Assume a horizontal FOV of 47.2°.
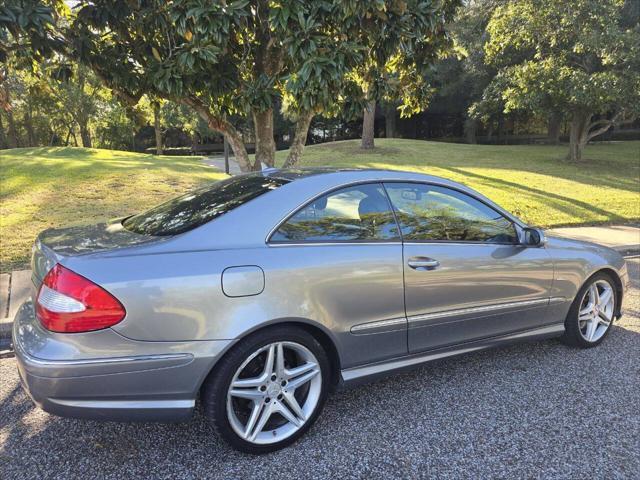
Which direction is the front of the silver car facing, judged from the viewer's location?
facing away from the viewer and to the right of the viewer

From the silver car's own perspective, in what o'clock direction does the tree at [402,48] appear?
The tree is roughly at 11 o'clock from the silver car.

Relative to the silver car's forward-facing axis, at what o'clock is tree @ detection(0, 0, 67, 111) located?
The tree is roughly at 9 o'clock from the silver car.

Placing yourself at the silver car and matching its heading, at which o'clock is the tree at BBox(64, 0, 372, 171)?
The tree is roughly at 10 o'clock from the silver car.
